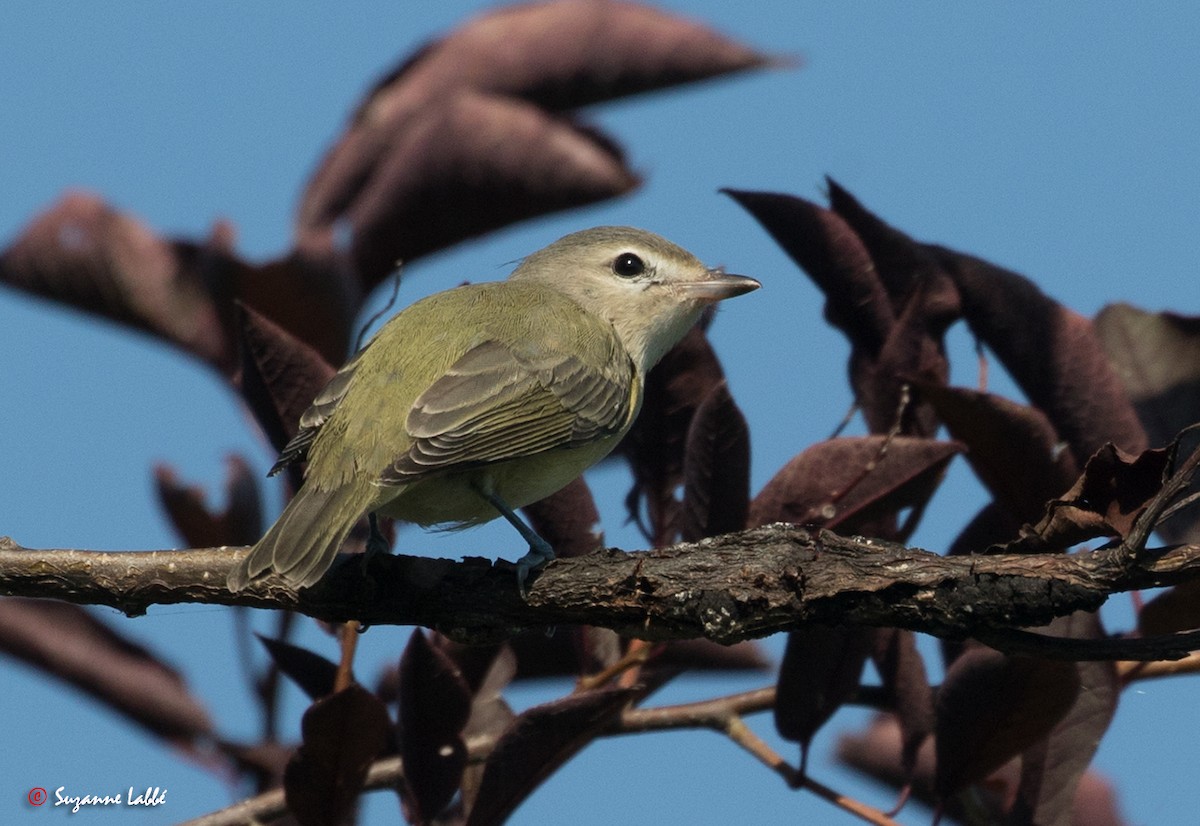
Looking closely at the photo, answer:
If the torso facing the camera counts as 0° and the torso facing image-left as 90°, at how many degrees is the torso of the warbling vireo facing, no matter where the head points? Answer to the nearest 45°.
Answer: approximately 225°

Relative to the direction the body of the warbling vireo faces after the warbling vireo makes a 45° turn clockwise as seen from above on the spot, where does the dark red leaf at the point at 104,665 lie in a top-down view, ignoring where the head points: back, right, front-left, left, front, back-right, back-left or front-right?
back

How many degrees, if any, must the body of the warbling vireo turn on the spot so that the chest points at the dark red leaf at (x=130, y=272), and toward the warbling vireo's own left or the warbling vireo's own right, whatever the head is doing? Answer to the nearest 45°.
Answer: approximately 135° to the warbling vireo's own left

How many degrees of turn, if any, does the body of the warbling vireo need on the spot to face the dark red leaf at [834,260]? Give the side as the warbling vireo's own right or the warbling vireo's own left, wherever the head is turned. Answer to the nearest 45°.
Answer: approximately 45° to the warbling vireo's own right
